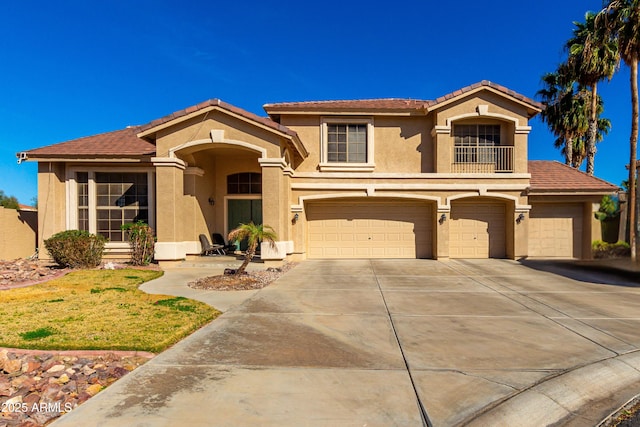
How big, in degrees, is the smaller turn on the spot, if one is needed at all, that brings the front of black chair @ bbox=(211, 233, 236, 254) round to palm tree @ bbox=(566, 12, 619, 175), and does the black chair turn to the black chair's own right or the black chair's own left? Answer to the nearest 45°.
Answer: approximately 45° to the black chair's own left

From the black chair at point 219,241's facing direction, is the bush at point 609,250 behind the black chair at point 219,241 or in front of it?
in front

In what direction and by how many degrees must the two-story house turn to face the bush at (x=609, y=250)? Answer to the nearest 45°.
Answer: approximately 90° to its left

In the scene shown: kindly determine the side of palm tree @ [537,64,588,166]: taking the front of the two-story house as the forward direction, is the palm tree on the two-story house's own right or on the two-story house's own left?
on the two-story house's own left

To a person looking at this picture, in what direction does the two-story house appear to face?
facing the viewer

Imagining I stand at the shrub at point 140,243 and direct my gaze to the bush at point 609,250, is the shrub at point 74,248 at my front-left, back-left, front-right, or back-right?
back-right

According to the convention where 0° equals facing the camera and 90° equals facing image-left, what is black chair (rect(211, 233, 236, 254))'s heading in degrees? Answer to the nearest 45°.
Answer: approximately 315°

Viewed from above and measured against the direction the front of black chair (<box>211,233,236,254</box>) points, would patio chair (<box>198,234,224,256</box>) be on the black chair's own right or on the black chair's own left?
on the black chair's own right
